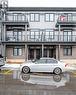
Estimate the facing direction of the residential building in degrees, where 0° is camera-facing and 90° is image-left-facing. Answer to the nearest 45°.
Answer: approximately 0°
